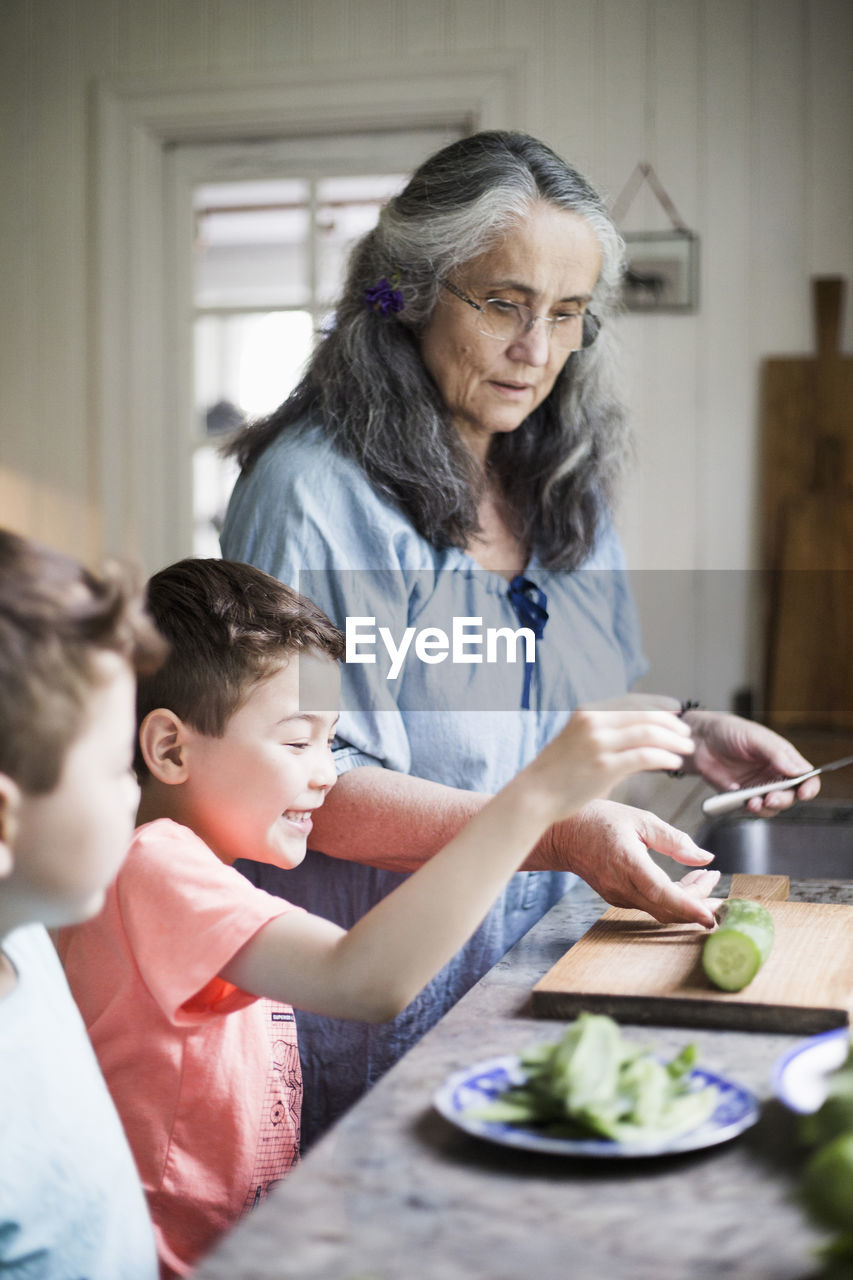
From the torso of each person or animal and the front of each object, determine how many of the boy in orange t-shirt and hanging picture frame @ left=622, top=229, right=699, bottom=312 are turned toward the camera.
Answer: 1

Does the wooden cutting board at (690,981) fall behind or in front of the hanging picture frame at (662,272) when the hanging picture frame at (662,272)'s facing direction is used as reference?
in front

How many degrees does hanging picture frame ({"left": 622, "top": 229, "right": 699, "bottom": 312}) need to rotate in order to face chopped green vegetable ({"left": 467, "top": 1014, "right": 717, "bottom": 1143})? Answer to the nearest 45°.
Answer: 0° — it already faces it

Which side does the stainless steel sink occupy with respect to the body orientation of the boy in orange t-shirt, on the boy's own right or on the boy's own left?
on the boy's own left

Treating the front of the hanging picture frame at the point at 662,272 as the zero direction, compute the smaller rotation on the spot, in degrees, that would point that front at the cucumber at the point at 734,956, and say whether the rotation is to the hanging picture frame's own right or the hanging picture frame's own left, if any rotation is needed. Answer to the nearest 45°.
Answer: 0° — it already faces it

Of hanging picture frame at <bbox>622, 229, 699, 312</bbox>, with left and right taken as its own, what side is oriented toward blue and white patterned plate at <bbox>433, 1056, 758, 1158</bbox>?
front

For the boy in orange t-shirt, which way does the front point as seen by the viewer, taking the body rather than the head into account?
to the viewer's right

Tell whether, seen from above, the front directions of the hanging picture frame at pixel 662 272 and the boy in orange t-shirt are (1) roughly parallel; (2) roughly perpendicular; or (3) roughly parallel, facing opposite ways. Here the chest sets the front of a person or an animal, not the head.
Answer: roughly perpendicular

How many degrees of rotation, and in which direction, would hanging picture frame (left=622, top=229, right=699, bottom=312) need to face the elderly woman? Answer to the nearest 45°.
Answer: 0° — it already faces them

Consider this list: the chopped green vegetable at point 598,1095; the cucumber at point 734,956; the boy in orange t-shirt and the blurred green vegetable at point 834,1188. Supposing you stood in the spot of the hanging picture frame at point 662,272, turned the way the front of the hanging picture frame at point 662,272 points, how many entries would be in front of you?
4

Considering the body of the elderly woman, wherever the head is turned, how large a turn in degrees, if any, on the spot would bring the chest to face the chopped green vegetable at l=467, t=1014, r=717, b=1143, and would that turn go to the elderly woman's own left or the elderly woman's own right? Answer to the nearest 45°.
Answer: approximately 45° to the elderly woman's own right

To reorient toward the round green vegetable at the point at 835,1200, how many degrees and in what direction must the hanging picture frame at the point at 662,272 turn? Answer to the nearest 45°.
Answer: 0° — it already faces it

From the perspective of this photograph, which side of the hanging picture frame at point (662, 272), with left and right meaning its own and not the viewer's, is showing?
front
